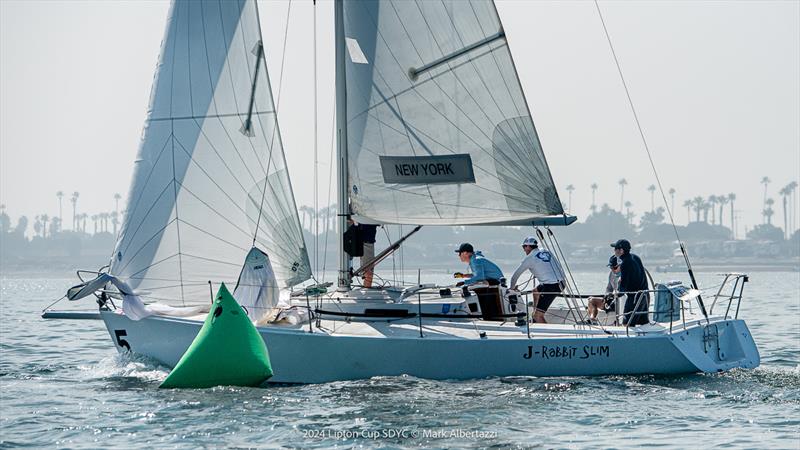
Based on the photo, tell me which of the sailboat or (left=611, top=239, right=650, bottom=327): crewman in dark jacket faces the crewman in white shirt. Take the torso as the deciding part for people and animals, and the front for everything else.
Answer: the crewman in dark jacket

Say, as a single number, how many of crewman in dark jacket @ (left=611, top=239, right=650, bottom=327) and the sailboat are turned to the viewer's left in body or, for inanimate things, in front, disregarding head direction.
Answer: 2

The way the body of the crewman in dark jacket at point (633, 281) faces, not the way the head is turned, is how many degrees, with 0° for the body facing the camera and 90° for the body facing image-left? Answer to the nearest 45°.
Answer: approximately 90°

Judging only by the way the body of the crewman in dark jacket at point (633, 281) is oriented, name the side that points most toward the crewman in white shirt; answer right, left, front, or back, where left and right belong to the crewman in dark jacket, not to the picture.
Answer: front

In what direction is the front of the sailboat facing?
to the viewer's left
